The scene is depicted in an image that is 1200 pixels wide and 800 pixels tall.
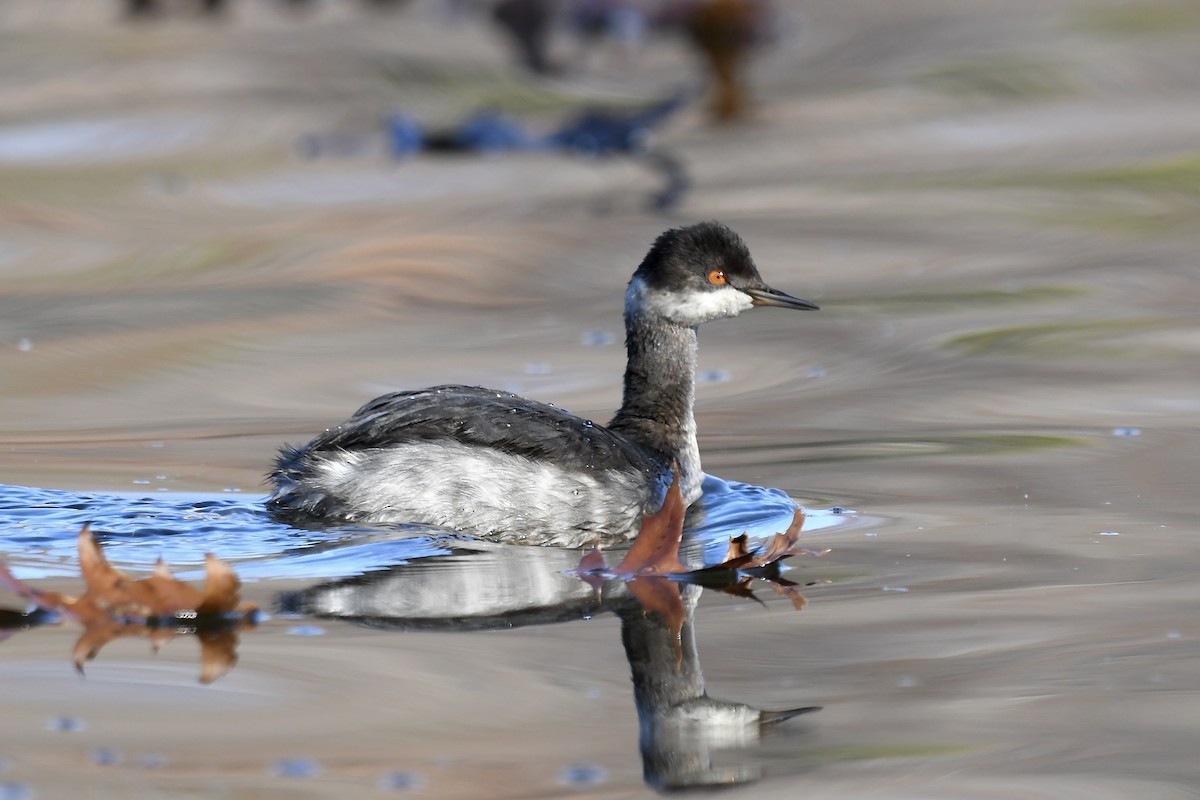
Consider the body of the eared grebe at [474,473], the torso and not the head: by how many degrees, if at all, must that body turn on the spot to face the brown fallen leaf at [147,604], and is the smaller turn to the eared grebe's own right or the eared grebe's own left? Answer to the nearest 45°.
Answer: approximately 135° to the eared grebe's own right

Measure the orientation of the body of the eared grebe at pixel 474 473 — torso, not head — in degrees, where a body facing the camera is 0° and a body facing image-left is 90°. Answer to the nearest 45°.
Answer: approximately 270°
